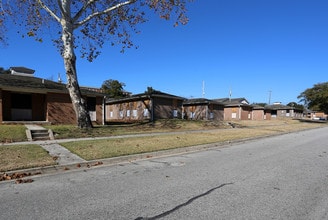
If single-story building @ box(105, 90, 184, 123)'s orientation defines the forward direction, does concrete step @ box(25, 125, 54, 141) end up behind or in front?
in front

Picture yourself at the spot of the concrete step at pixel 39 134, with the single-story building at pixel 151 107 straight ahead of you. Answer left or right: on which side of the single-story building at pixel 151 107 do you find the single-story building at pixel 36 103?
left

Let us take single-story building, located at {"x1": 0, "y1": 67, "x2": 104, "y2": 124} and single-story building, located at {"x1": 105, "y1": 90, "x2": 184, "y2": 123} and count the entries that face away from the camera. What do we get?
0

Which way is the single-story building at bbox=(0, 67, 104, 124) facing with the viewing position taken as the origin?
facing the viewer and to the right of the viewer

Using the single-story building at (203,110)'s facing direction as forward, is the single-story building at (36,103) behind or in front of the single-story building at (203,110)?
in front
